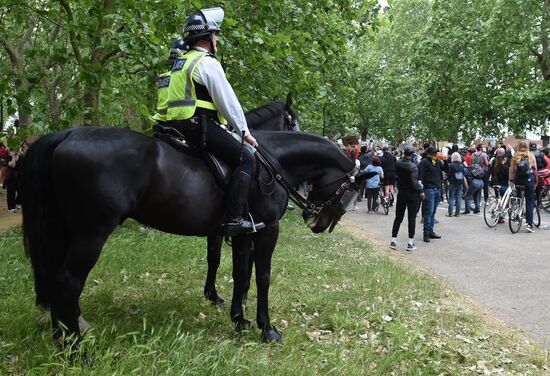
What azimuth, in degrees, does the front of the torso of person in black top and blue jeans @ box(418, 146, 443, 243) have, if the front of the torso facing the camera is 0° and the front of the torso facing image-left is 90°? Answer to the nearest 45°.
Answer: approximately 315°

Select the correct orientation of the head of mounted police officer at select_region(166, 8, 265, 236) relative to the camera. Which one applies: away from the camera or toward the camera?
away from the camera

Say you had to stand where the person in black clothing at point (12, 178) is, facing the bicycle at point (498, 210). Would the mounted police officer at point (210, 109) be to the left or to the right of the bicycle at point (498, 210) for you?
right

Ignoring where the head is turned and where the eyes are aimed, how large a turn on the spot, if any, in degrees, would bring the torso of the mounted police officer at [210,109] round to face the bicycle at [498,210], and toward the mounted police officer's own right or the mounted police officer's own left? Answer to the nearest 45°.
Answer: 0° — they already face it

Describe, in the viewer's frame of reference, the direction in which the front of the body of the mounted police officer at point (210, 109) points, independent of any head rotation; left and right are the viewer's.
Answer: facing away from the viewer and to the right of the viewer

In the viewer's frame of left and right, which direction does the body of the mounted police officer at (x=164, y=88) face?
facing away from the viewer and to the right of the viewer

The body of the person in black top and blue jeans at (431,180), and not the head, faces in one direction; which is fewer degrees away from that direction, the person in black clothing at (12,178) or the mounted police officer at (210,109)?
the mounted police officer
